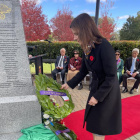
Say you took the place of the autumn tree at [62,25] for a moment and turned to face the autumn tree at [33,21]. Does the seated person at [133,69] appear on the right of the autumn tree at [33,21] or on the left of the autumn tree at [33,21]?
left

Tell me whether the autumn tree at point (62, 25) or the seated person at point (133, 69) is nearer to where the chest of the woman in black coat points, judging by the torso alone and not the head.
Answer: the autumn tree

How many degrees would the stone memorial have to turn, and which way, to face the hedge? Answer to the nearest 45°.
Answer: approximately 135° to its left

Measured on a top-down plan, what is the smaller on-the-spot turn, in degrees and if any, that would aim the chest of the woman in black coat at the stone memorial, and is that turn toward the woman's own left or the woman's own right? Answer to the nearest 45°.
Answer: approximately 45° to the woman's own right

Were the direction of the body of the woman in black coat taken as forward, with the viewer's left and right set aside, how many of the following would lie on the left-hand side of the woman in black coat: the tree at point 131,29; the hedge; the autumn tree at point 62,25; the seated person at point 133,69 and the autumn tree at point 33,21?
0

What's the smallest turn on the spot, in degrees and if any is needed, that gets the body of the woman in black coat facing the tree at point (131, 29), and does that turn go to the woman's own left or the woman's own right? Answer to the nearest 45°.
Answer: approximately 90° to the woman's own right

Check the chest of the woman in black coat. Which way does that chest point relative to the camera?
to the viewer's left

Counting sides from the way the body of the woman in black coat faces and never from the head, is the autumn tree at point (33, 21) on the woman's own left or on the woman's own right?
on the woman's own right

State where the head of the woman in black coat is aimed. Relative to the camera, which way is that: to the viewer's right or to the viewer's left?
to the viewer's left

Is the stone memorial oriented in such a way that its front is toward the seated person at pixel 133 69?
no

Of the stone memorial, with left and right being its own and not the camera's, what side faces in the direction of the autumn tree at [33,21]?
back

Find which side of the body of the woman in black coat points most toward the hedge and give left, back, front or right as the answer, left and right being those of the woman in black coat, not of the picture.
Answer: right

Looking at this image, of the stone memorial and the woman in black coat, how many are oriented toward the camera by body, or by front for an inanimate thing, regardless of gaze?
1

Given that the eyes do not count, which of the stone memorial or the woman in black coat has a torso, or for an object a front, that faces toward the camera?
the stone memorial

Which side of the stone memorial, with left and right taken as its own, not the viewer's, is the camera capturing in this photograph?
front
